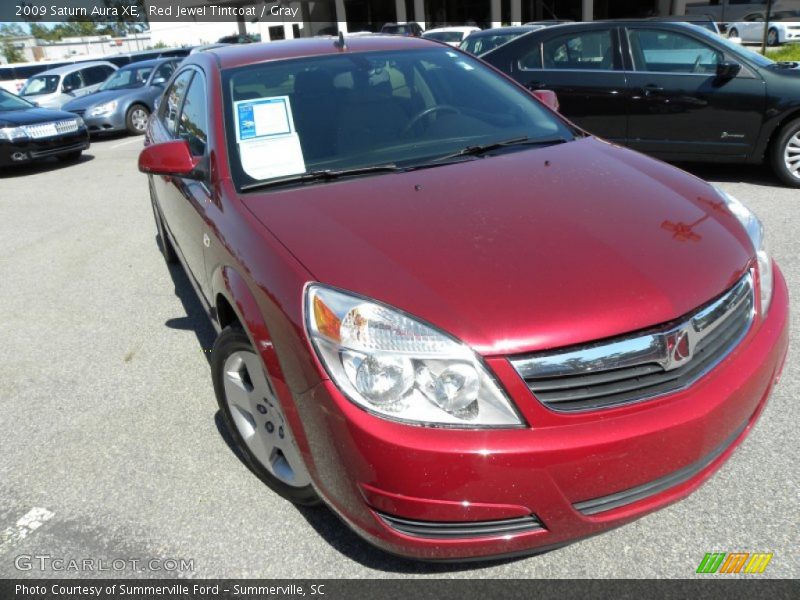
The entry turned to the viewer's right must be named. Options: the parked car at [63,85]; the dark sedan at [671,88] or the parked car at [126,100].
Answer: the dark sedan

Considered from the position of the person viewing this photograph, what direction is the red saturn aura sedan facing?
facing the viewer and to the right of the viewer

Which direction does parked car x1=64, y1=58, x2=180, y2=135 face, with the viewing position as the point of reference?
facing the viewer and to the left of the viewer

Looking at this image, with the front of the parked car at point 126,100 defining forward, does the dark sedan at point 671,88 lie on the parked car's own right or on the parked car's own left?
on the parked car's own left

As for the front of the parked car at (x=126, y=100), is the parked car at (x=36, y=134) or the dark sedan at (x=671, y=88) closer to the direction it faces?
the parked car

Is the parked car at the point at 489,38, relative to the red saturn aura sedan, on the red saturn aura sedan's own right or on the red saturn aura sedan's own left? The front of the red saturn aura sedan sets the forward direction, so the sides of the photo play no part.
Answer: on the red saturn aura sedan's own left

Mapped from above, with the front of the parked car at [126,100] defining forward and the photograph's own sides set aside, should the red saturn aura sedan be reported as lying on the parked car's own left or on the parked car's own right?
on the parked car's own left
